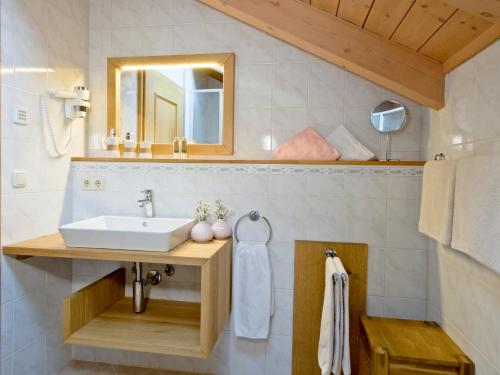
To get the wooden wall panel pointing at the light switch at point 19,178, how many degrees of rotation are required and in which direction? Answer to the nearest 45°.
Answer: approximately 45° to its right

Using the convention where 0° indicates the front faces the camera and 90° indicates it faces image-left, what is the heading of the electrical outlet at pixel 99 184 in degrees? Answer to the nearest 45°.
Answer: approximately 0°

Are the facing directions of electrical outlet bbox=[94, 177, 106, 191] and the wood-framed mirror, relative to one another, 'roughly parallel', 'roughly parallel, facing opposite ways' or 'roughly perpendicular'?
roughly parallel

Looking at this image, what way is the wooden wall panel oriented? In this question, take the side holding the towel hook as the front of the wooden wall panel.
toward the camera

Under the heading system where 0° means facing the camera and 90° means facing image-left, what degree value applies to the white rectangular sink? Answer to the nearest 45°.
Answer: approximately 0°

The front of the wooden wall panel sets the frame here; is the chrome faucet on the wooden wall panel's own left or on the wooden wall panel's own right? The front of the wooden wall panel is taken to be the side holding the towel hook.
on the wooden wall panel's own right

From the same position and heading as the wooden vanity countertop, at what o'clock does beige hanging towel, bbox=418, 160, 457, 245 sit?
The beige hanging towel is roughly at 10 o'clock from the wooden vanity countertop.

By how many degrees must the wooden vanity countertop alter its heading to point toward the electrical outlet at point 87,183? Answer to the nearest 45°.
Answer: approximately 180°

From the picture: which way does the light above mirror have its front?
toward the camera

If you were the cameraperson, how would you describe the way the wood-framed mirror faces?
facing the viewer
